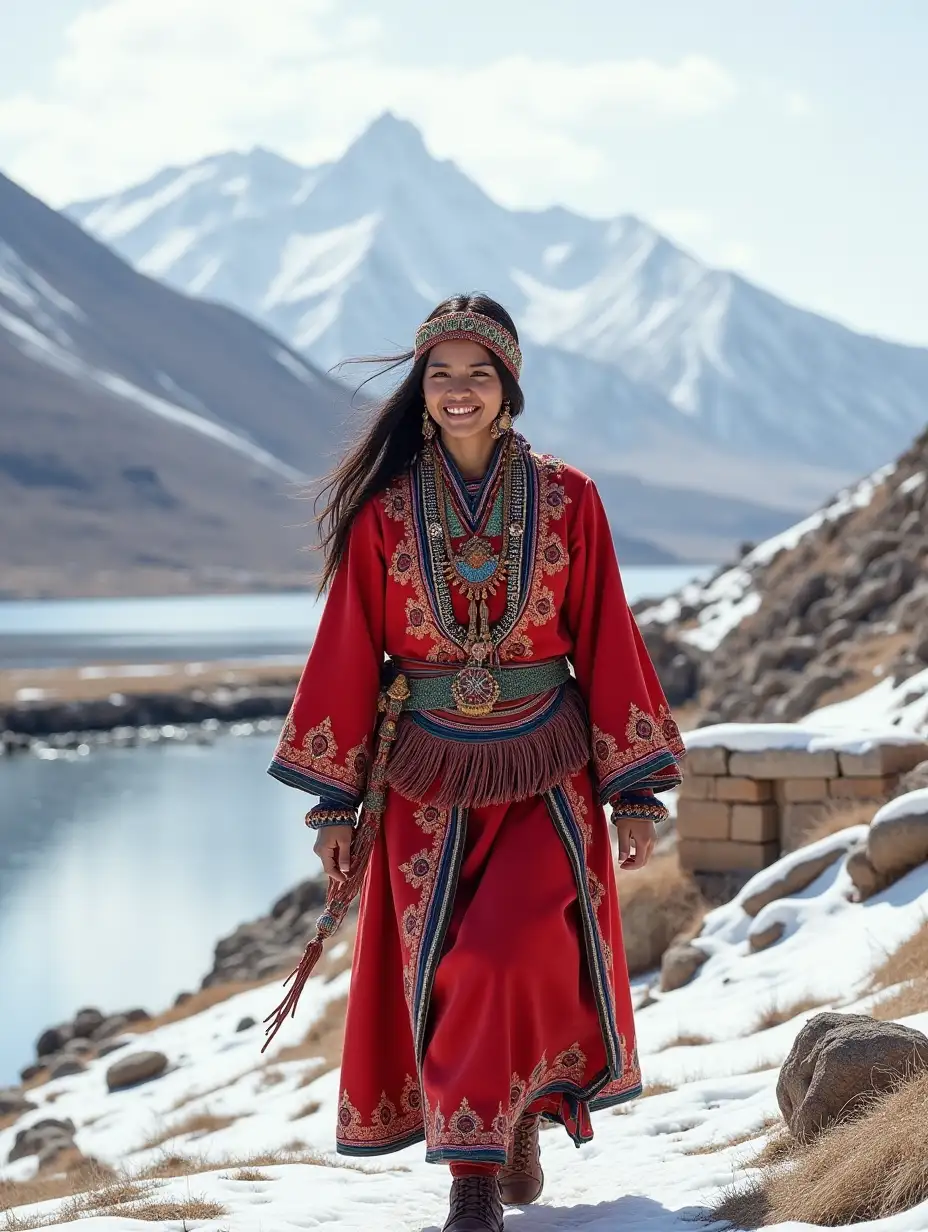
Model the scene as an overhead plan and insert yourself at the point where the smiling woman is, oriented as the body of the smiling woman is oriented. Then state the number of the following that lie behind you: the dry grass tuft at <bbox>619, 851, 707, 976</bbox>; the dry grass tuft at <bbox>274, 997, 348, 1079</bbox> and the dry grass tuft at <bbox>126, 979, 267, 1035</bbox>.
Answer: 3

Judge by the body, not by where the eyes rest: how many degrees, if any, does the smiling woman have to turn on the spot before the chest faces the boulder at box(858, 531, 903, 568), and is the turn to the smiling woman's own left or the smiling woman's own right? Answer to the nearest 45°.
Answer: approximately 180°

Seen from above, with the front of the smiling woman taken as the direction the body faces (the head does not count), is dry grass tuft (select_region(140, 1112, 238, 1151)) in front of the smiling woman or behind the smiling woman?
behind

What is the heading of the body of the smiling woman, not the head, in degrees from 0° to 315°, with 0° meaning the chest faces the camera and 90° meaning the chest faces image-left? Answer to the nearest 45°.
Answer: approximately 0°

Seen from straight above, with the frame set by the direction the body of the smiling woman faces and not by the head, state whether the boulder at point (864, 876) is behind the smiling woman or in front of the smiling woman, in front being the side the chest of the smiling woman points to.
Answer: behind

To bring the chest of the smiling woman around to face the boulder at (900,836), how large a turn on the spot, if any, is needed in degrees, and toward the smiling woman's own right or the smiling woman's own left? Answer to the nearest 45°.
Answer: approximately 135° to the smiling woman's own left

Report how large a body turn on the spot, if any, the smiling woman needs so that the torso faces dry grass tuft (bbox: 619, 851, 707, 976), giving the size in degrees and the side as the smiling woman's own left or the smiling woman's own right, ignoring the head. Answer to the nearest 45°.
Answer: approximately 180°

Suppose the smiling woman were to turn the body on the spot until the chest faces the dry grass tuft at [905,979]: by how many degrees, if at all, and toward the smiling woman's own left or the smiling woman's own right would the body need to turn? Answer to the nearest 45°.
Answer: approximately 135° to the smiling woman's own left
